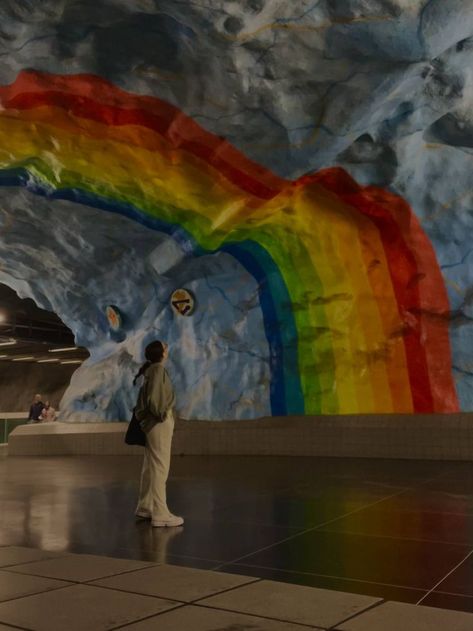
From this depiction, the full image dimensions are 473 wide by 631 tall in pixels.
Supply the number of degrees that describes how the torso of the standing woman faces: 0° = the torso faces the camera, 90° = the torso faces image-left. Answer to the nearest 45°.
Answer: approximately 270°

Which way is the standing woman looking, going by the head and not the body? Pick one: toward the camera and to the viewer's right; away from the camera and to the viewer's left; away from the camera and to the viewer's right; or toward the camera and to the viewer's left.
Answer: away from the camera and to the viewer's right

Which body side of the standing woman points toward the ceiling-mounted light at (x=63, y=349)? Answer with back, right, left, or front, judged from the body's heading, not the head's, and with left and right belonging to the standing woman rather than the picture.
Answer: left

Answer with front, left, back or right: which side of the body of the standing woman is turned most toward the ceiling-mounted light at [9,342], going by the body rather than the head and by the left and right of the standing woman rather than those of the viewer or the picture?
left
